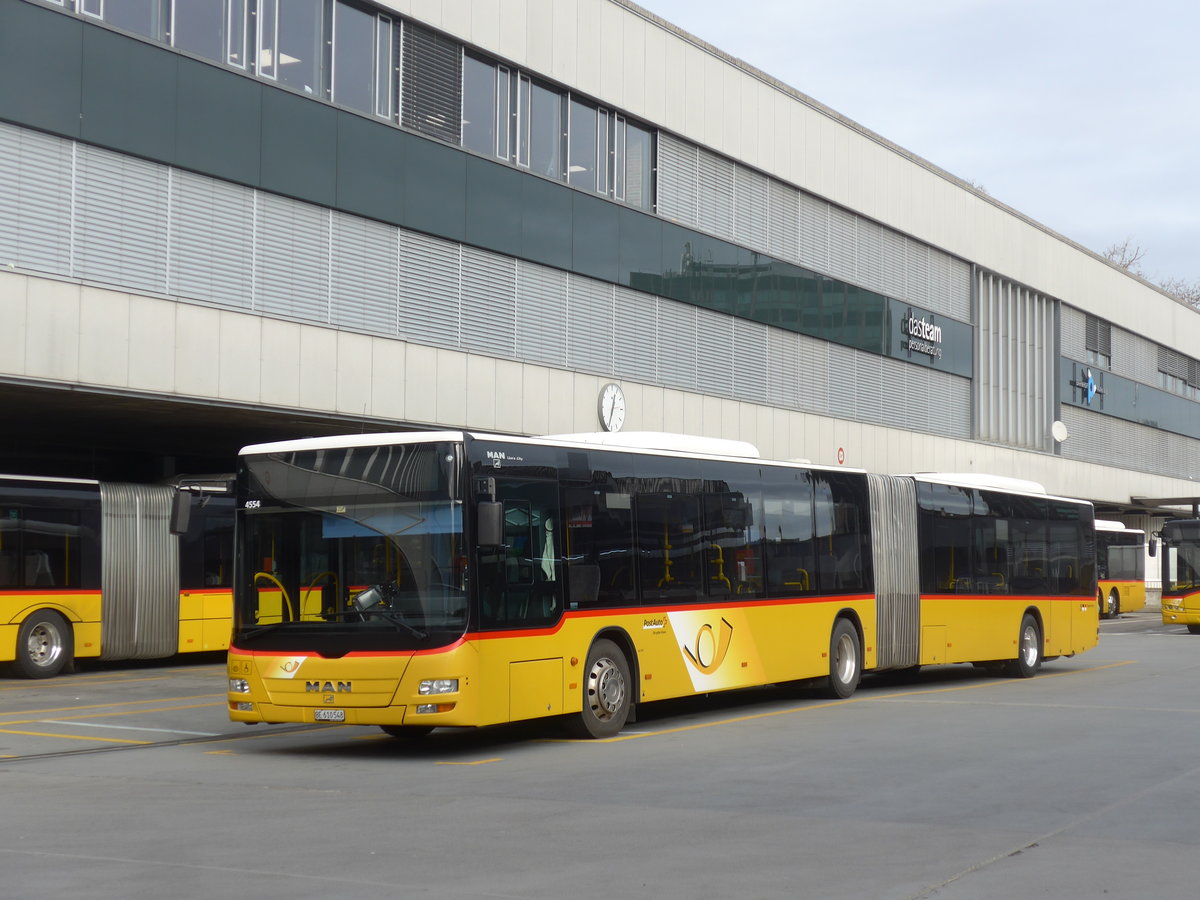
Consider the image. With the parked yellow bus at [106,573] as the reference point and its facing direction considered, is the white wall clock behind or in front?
behind

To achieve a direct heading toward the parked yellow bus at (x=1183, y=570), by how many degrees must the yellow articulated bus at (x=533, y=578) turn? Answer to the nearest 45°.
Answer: approximately 180°

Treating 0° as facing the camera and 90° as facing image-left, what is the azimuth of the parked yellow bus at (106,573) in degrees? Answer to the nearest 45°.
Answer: approximately 45°

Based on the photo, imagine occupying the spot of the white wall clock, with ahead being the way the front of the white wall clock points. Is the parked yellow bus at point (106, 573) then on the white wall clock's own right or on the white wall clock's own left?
on the white wall clock's own right

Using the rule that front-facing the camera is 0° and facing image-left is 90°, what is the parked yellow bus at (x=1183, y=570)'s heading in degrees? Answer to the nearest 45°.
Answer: approximately 45°

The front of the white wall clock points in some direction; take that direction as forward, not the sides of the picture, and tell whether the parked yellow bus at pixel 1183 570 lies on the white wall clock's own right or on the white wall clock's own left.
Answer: on the white wall clock's own left

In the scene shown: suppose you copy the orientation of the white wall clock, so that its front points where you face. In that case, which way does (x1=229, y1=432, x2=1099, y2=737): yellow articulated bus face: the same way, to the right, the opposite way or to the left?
to the right

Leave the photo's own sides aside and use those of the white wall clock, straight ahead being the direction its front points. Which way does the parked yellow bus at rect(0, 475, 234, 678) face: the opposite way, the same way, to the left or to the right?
to the right

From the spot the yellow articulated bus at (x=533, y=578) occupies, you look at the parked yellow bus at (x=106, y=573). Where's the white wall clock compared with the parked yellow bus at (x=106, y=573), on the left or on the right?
right

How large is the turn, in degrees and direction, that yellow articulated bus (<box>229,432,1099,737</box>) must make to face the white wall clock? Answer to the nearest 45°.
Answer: approximately 135° to its right
